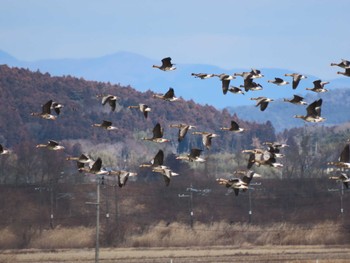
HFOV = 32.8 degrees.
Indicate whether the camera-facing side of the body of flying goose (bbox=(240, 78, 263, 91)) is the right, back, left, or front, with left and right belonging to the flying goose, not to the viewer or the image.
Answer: left

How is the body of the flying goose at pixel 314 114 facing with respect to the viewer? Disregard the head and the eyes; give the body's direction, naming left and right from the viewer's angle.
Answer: facing to the left of the viewer

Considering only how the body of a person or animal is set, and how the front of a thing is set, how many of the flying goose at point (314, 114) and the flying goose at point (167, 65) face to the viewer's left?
2

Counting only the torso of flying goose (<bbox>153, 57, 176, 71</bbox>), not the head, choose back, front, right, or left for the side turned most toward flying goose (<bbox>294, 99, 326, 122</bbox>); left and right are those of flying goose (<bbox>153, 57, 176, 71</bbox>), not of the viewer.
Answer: back

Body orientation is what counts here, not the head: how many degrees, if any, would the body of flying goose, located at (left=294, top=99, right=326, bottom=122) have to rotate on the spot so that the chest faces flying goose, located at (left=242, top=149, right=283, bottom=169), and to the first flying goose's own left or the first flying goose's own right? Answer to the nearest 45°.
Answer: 0° — it already faces it

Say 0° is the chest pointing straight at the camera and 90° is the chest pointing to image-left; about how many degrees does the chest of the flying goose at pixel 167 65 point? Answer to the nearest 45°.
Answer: approximately 90°

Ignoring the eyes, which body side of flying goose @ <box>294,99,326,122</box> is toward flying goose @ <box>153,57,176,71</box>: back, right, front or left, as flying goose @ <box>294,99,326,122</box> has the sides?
front
